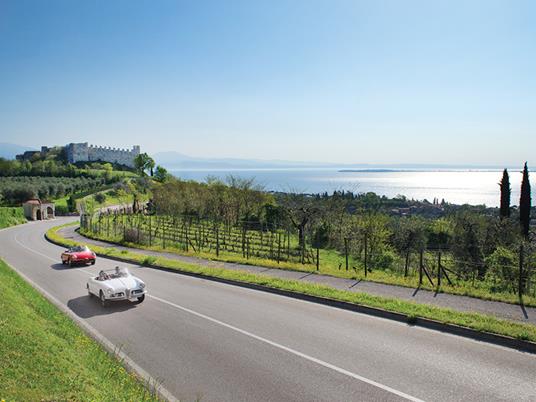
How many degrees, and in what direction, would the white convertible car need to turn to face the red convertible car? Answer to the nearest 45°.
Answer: approximately 135° to its left

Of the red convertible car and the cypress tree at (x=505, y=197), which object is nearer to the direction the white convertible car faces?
the cypress tree
